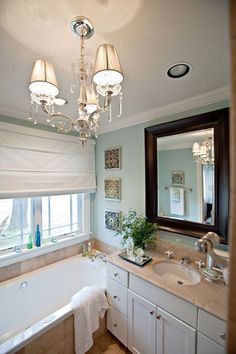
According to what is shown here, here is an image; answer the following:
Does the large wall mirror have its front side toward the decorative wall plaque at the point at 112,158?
no

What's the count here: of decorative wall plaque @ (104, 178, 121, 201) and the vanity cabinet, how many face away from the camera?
0

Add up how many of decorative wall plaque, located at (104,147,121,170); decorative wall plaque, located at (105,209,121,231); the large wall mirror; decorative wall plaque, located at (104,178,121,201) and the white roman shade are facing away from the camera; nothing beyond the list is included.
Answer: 0

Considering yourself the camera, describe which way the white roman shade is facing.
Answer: facing the viewer and to the right of the viewer

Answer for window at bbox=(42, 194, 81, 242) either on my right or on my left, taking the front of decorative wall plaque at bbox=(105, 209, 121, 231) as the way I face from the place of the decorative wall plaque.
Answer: on my right

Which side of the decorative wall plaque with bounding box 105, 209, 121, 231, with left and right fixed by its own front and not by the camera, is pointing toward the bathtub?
front

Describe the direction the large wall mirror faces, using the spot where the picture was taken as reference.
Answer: facing the viewer and to the left of the viewer

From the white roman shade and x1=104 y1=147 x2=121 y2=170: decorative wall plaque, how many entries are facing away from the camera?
0

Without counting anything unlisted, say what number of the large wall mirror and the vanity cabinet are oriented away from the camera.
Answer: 0

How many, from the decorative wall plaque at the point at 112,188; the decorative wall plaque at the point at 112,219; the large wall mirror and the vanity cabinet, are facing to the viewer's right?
0

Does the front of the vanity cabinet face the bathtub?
no

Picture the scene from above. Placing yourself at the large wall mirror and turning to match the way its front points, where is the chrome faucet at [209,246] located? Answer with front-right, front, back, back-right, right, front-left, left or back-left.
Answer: front-left

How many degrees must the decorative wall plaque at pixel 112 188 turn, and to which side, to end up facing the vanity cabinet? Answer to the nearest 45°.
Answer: approximately 45° to its left

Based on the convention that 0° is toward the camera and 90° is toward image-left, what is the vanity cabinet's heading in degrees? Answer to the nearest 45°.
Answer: approximately 45°

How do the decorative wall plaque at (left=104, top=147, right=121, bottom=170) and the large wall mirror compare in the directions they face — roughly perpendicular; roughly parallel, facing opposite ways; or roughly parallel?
roughly parallel

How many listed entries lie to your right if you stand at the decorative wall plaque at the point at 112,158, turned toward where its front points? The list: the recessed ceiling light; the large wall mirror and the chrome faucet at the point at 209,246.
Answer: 0
